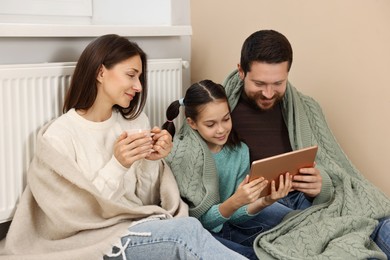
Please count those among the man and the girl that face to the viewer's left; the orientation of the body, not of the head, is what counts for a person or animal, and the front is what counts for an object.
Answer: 0

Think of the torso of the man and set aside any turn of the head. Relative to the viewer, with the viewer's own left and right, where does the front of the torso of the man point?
facing the viewer

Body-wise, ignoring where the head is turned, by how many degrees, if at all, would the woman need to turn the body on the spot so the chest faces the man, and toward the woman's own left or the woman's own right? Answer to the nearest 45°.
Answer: approximately 45° to the woman's own left

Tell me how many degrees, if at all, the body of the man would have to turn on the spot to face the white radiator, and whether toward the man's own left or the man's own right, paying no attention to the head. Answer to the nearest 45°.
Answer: approximately 90° to the man's own right

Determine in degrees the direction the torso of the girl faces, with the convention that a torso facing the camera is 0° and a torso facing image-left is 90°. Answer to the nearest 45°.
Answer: approximately 315°

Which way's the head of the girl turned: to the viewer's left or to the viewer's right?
to the viewer's right

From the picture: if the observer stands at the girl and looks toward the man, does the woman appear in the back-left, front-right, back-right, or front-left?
back-right

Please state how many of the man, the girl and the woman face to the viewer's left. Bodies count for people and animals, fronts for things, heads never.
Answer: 0

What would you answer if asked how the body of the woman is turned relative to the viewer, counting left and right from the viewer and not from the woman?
facing the viewer and to the right of the viewer

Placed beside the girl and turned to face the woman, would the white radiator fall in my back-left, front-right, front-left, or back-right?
front-right

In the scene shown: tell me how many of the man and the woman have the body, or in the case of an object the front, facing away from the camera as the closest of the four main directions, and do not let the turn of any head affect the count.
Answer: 0
